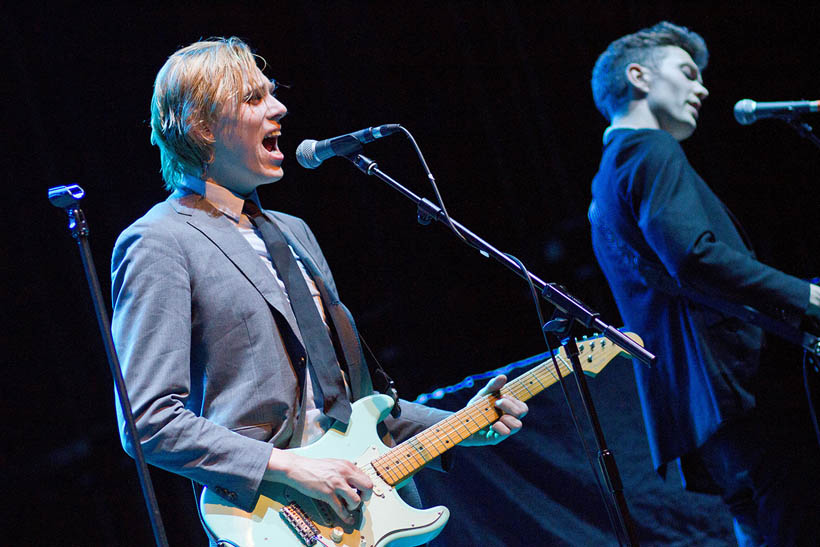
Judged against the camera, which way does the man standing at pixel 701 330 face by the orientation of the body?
to the viewer's right

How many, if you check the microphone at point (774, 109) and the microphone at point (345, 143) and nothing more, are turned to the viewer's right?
0

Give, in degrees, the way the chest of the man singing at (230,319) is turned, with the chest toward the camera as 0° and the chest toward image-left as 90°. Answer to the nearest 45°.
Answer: approximately 315°

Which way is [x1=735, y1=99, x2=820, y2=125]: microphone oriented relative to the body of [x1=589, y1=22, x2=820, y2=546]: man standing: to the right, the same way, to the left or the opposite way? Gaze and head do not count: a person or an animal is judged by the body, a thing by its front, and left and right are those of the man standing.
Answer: the opposite way

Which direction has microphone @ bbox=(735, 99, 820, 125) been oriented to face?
to the viewer's left

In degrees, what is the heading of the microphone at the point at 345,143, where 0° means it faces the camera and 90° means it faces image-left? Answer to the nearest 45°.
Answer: approximately 90°

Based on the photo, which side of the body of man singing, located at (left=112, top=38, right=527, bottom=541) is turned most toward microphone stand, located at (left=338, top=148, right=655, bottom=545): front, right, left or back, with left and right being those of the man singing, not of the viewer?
front

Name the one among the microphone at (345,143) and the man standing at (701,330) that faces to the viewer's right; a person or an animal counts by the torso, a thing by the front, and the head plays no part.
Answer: the man standing

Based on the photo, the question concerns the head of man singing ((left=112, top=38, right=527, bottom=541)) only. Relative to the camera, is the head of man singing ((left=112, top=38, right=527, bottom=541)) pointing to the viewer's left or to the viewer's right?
to the viewer's right

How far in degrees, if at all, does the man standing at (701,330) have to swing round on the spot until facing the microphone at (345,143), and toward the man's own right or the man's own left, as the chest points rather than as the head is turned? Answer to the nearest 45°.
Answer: approximately 135° to the man's own right

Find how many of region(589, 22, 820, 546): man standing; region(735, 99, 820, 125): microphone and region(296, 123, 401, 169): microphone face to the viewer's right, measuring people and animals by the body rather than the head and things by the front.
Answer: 1

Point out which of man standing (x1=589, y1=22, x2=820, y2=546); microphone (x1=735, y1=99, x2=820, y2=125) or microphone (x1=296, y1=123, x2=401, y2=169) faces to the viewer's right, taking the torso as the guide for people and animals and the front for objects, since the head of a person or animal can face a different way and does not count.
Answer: the man standing

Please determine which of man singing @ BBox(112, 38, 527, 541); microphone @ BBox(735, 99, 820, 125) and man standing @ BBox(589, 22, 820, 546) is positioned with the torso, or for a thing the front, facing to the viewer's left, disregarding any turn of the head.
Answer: the microphone

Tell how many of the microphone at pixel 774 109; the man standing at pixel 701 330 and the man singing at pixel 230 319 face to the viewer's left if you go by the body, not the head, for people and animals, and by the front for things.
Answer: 1
